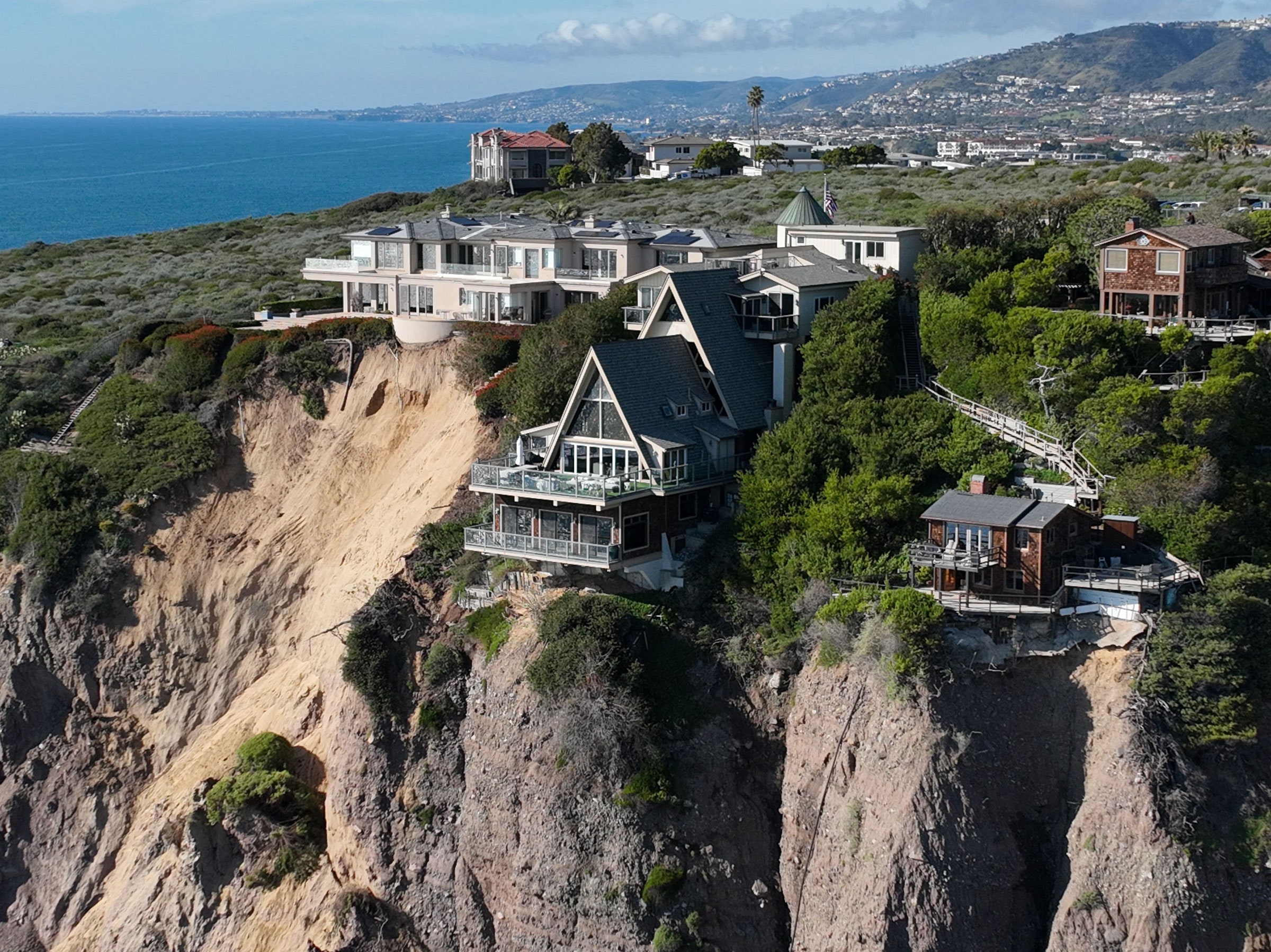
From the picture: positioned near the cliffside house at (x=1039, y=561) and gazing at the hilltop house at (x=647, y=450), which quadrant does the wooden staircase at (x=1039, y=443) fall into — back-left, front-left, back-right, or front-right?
front-right

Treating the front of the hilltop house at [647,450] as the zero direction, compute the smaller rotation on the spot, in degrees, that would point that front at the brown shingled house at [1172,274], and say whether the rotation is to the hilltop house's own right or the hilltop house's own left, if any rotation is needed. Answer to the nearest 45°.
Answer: approximately 135° to the hilltop house's own left

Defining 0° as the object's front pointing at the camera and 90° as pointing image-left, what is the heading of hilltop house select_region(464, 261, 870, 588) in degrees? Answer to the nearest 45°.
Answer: approximately 45°

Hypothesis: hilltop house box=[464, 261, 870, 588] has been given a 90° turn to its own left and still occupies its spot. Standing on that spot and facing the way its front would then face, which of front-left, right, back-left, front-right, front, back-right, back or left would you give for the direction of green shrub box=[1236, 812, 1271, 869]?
front

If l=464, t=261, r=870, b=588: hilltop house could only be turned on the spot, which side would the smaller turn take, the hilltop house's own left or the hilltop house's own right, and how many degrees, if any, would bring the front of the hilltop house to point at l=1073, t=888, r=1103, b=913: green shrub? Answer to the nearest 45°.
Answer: approximately 90° to the hilltop house's own left

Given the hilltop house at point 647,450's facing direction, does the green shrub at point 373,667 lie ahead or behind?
ahead

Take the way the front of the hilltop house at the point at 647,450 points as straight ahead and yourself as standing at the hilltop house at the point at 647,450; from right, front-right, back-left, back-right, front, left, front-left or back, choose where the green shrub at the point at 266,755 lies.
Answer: front-right

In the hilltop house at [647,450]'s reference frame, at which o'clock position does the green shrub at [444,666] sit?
The green shrub is roughly at 1 o'clock from the hilltop house.

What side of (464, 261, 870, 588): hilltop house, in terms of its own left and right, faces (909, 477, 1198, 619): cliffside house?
left

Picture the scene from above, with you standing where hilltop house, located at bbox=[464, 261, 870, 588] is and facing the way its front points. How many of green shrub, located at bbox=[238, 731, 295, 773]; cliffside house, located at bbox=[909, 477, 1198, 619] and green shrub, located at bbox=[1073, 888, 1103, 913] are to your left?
2

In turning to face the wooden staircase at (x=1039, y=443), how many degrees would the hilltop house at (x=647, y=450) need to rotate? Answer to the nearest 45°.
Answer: approximately 135° to its left
